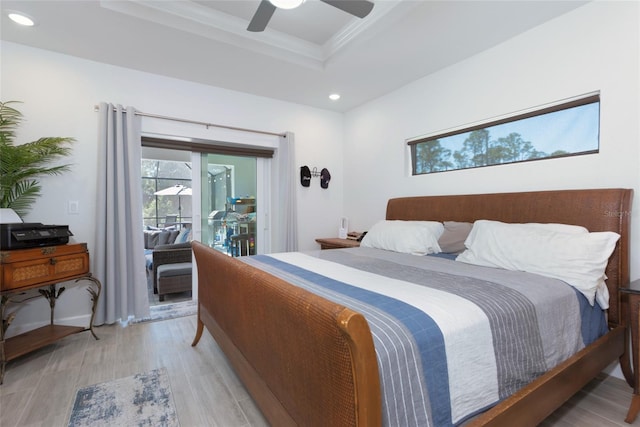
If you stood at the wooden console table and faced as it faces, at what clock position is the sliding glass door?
The sliding glass door is roughly at 10 o'clock from the wooden console table.

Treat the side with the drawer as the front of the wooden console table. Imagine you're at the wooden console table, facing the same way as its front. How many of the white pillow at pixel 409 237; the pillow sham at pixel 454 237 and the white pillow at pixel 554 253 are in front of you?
3

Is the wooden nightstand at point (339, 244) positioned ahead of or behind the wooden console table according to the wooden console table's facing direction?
ahead

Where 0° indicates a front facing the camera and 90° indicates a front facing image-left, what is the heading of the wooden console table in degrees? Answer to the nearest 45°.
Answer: approximately 315°

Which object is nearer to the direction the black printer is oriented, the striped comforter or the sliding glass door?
the striped comforter

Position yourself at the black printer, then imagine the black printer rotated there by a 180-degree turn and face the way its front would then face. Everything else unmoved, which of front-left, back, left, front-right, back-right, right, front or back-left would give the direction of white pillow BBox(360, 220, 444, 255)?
back

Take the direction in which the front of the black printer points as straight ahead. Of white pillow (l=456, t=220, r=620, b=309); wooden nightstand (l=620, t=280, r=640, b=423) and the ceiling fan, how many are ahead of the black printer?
3

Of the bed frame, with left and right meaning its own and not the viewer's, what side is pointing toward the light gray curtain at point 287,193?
right

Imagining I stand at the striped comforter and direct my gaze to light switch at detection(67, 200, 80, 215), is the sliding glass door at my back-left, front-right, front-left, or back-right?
front-right

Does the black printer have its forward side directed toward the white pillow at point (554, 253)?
yes

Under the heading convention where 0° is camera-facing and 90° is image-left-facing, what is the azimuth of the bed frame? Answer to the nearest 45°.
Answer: approximately 45°

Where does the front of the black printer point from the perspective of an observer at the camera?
facing the viewer and to the right of the viewer
